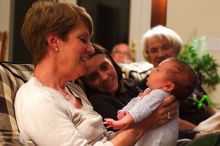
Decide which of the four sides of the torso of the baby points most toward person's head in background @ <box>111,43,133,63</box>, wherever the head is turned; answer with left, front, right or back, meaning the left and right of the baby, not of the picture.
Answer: right

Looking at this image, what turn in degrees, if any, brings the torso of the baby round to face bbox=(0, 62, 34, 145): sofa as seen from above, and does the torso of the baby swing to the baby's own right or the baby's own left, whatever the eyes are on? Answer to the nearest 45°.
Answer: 0° — they already face it

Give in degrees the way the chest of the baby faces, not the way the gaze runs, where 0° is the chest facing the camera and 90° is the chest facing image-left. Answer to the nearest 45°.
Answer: approximately 90°

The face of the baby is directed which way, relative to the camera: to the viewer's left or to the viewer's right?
to the viewer's left

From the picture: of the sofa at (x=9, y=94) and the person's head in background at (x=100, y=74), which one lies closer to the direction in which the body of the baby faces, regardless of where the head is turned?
the sofa

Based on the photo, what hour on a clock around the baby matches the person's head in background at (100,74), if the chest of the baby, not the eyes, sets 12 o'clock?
The person's head in background is roughly at 2 o'clock from the baby.

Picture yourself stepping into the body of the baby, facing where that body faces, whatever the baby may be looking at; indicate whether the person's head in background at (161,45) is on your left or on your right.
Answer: on your right
